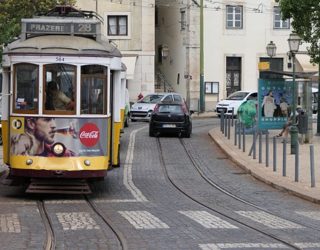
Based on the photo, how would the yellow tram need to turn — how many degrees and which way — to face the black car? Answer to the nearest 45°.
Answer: approximately 180°

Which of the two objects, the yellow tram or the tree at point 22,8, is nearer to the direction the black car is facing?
the tree

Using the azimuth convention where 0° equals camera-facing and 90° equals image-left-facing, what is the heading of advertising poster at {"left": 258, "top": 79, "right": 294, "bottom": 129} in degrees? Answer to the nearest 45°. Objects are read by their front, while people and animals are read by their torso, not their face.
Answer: approximately 0°

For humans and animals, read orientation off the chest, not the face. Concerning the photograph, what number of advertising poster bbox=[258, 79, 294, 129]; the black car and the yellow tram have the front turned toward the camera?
2

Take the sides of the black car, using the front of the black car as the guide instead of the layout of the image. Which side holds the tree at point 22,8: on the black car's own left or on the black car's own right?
on the black car's own left

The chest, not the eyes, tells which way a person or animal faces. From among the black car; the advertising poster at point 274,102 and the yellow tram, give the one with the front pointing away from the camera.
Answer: the black car

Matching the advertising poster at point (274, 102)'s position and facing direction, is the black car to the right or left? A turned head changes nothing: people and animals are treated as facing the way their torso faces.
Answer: on its right

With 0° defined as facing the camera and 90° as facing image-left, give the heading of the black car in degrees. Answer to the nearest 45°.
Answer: approximately 180°

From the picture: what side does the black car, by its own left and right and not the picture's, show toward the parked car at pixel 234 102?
front

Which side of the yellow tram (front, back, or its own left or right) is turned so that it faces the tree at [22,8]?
back

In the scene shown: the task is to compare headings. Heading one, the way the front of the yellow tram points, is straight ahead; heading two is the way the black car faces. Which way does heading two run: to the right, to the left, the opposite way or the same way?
the opposite way
